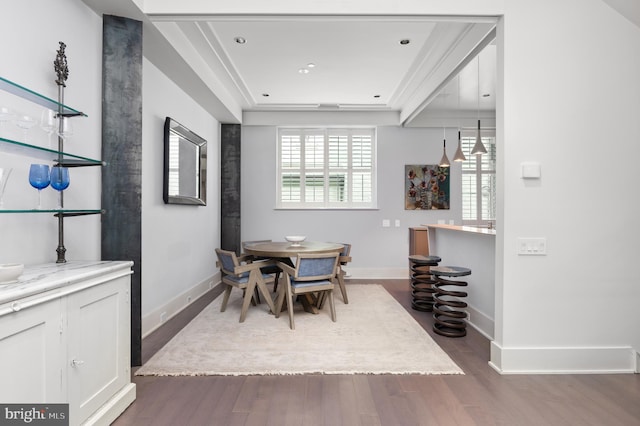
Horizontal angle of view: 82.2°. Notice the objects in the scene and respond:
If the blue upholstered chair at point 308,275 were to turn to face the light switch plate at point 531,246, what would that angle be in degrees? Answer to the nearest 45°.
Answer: approximately 180°

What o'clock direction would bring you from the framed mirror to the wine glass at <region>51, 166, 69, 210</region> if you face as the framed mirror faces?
The wine glass is roughly at 2 o'clock from the framed mirror.

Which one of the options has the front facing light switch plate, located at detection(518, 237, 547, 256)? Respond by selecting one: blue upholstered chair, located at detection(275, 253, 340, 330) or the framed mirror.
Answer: the framed mirror

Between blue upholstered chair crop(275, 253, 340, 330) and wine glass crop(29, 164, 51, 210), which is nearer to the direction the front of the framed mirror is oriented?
the blue upholstered chair

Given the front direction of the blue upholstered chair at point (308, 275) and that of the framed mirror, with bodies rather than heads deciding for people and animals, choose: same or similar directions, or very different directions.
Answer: very different directions

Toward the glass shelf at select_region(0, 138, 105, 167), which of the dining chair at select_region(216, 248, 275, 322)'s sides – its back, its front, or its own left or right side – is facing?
back

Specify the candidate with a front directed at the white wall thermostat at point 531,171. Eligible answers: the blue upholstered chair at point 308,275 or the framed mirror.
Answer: the framed mirror

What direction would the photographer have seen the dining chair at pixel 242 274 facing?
facing away from the viewer and to the right of the viewer

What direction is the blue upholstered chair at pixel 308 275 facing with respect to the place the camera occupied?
facing away from the viewer and to the left of the viewer

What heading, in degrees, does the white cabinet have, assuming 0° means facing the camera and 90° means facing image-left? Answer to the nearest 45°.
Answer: approximately 315°

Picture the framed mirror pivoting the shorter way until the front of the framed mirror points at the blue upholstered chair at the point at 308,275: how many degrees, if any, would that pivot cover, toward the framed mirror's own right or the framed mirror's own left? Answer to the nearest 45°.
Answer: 0° — it already faces it

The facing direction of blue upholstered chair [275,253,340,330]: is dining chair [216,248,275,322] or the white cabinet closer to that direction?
the dining chair

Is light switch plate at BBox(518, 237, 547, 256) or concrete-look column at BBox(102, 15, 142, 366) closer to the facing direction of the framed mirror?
the light switch plate
